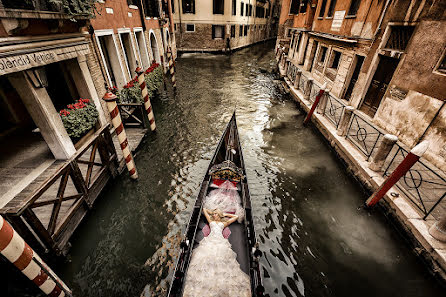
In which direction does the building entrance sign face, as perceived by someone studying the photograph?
facing the viewer and to the right of the viewer

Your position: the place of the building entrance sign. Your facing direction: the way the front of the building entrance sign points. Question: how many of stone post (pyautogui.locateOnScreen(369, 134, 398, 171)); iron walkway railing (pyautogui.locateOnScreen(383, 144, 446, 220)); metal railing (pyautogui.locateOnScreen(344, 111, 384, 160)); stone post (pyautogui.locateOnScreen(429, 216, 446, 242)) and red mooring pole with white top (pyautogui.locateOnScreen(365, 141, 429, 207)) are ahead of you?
5

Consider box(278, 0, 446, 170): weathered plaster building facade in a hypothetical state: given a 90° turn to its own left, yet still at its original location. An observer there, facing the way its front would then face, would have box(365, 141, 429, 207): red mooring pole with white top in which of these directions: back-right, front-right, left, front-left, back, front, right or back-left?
front-right

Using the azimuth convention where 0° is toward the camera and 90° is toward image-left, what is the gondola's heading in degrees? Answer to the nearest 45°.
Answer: approximately 180°

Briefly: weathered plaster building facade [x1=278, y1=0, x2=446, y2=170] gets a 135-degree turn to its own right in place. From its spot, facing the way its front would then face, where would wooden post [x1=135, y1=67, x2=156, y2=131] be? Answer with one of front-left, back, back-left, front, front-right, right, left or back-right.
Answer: back-left

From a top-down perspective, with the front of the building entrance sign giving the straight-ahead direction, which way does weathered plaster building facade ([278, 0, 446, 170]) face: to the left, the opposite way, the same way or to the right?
the opposite way

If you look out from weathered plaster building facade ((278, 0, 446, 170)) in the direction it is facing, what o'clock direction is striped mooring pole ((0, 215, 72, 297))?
The striped mooring pole is roughly at 11 o'clock from the weathered plaster building facade.

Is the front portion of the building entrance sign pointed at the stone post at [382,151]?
yes

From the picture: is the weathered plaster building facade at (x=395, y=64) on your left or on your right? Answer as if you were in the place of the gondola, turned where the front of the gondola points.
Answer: on your right

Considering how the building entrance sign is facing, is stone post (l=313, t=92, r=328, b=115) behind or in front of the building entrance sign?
in front

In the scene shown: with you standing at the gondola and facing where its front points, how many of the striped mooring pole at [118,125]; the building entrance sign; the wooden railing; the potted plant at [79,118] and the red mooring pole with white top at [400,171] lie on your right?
1

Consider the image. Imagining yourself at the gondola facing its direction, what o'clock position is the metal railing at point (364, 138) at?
The metal railing is roughly at 2 o'clock from the gondola.

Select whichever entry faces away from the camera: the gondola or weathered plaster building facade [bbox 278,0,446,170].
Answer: the gondola

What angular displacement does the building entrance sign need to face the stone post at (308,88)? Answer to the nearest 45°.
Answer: approximately 45° to its left

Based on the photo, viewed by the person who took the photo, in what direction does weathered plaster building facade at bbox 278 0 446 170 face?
facing the viewer and to the left of the viewer

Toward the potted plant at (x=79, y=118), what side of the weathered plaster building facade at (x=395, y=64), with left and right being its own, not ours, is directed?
front

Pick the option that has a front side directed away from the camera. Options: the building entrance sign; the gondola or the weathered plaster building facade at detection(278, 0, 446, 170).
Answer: the gondola

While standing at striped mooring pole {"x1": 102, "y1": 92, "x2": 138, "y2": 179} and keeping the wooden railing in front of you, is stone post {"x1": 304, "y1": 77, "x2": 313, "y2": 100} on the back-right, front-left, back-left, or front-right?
back-left

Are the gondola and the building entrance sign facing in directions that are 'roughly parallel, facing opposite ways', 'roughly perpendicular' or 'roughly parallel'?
roughly perpendicular

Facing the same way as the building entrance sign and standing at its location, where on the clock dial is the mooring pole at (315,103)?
The mooring pole is roughly at 11 o'clock from the building entrance sign.

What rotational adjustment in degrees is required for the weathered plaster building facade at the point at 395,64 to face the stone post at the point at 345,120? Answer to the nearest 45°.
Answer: approximately 45° to its left
